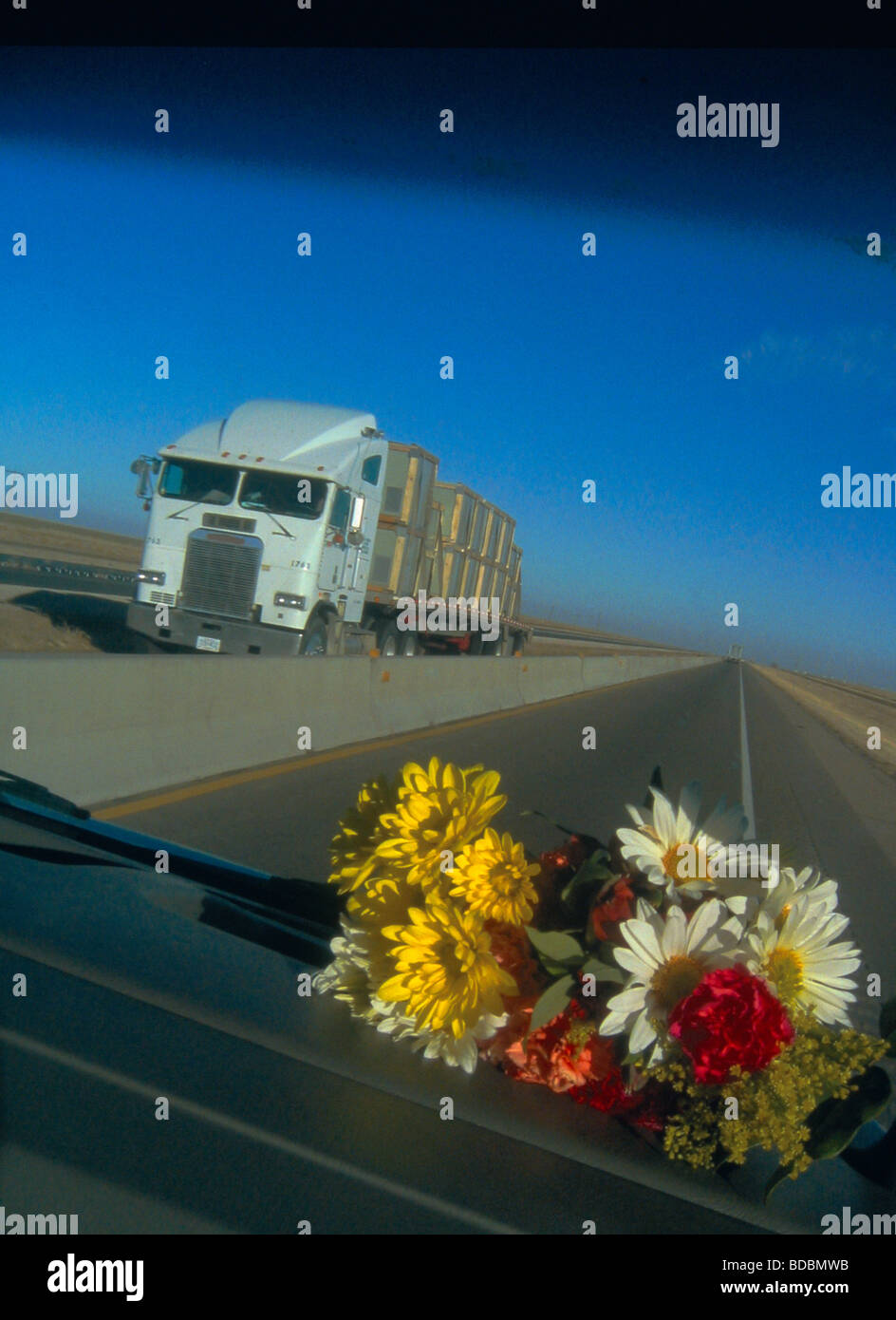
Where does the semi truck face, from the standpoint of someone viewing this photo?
facing the viewer and to the left of the viewer
